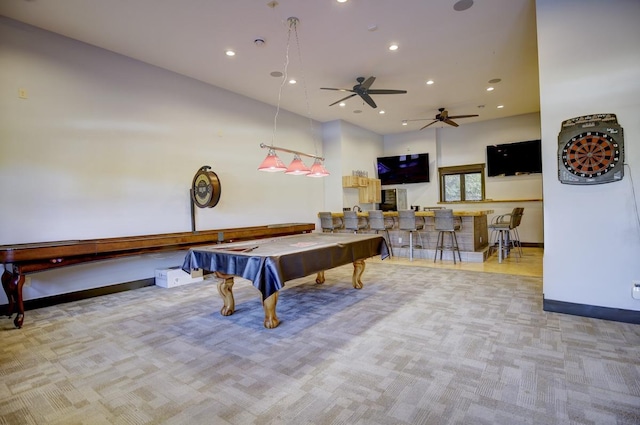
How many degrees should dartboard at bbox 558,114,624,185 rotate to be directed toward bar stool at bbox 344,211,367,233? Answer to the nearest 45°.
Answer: approximately 90° to its right

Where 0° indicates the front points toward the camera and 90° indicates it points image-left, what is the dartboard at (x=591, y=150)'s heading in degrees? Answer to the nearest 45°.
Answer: approximately 0°

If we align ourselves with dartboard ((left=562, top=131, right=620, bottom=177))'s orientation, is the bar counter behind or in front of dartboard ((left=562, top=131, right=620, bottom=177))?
behind

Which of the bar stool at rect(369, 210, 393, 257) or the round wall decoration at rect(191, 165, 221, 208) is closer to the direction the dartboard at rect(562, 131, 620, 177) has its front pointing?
the round wall decoration

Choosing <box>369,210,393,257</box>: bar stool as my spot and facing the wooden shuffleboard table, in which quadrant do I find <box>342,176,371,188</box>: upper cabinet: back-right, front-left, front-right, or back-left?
back-right

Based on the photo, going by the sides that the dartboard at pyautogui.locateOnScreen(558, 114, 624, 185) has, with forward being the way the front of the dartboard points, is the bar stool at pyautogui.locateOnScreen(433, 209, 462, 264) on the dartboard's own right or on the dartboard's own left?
on the dartboard's own right

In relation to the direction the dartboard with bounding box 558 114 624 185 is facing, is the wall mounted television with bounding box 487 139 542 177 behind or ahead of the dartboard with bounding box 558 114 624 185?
behind

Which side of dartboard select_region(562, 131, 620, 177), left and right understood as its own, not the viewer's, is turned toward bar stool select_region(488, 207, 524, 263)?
back

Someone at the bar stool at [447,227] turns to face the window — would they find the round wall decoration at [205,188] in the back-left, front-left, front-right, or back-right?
back-left

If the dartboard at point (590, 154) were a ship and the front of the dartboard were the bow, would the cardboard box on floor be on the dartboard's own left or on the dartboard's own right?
on the dartboard's own right

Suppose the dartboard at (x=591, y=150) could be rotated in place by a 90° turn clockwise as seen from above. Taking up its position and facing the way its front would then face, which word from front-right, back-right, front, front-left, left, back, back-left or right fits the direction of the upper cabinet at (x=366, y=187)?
front-right
